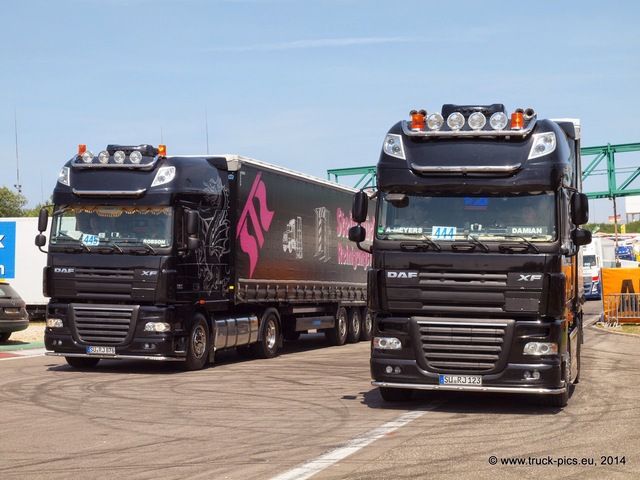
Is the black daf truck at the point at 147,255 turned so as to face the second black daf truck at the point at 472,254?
no

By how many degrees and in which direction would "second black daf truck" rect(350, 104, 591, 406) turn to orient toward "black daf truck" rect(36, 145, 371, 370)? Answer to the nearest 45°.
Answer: approximately 135° to its right

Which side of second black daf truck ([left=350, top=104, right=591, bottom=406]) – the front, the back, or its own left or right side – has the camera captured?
front

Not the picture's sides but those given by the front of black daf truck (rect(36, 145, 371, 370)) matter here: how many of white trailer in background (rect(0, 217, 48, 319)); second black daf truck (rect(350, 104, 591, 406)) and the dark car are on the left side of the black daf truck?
1

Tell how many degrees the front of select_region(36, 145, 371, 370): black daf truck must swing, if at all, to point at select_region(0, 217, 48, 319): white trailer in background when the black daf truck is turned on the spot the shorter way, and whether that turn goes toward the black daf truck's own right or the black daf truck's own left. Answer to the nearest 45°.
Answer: approximately 135° to the black daf truck's own right

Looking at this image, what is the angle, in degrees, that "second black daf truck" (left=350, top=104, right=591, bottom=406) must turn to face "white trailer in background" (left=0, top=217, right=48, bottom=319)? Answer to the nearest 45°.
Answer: approximately 135° to its right

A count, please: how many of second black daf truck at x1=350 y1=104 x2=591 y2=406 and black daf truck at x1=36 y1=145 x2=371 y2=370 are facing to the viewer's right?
0

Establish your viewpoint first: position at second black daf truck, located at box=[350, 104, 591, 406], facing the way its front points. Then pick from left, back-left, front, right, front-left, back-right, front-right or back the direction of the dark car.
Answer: back-right

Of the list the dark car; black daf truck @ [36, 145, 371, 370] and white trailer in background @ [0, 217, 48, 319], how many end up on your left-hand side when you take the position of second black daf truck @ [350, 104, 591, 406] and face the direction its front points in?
0

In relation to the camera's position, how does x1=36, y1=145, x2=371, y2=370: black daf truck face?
facing the viewer and to the left of the viewer

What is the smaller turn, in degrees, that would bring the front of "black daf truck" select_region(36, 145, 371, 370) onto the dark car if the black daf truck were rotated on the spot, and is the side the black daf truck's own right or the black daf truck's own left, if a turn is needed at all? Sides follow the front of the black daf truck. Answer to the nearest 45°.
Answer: approximately 90° to the black daf truck's own right
